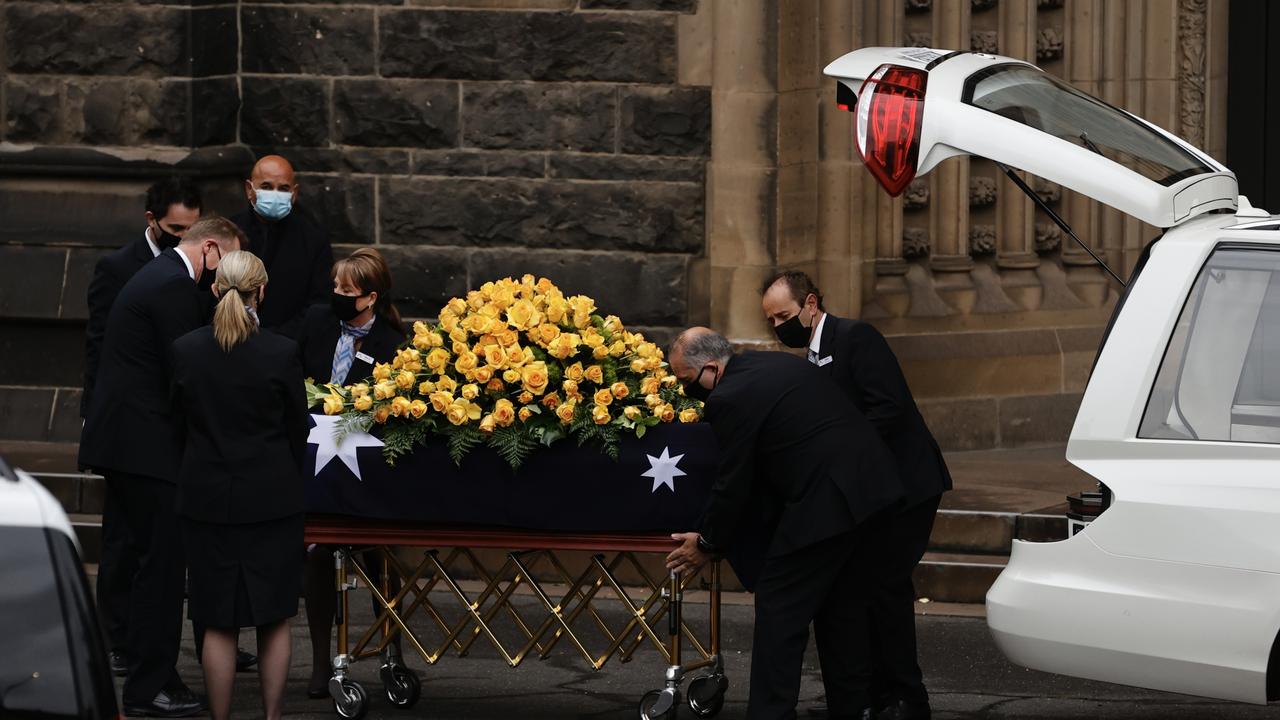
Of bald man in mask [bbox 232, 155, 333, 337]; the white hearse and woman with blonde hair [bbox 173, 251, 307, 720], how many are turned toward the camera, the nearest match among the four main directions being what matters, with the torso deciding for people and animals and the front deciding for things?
1

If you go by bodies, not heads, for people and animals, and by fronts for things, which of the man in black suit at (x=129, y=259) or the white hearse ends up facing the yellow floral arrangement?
the man in black suit

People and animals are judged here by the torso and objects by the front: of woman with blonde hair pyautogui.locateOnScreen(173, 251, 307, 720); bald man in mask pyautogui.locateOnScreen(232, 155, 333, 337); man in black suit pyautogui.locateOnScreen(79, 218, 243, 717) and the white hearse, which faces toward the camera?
the bald man in mask

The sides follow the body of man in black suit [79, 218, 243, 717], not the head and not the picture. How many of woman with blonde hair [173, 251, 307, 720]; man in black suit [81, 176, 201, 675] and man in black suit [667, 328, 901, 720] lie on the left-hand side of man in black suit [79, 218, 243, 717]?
1

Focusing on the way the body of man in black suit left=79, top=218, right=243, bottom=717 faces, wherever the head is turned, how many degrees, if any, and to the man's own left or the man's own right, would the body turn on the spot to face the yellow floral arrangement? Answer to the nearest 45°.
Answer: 0° — they already face it

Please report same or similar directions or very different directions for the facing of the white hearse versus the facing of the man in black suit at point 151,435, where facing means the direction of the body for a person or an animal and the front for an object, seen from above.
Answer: same or similar directions

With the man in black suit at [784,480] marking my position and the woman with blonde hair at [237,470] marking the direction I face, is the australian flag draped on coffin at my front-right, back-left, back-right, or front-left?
front-right

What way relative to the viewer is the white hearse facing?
to the viewer's right

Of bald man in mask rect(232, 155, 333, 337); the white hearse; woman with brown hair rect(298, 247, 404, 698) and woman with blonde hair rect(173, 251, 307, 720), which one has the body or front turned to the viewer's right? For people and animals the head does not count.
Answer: the white hearse

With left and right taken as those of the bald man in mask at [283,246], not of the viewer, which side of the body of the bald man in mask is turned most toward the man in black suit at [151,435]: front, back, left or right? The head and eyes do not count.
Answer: front

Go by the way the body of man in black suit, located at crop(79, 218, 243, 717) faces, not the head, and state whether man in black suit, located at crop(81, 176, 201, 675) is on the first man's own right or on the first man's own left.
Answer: on the first man's own left

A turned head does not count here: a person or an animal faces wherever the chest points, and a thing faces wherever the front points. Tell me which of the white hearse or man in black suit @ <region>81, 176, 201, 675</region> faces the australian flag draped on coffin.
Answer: the man in black suit

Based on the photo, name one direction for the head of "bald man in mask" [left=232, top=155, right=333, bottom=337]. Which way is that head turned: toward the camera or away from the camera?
toward the camera

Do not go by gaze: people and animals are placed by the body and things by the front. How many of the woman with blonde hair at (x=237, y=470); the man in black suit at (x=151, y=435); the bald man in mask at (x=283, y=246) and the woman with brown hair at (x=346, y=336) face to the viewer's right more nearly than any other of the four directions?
1

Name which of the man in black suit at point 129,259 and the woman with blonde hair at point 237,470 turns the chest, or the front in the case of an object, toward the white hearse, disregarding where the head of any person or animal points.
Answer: the man in black suit

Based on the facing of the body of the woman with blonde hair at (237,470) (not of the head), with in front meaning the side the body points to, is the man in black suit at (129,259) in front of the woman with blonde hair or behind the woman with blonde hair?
in front

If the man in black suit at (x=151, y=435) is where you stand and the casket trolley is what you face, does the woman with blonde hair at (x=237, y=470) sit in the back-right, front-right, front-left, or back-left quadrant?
front-right

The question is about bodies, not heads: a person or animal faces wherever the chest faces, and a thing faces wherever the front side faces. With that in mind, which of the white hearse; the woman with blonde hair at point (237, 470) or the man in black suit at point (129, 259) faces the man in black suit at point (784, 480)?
the man in black suit at point (129, 259)
